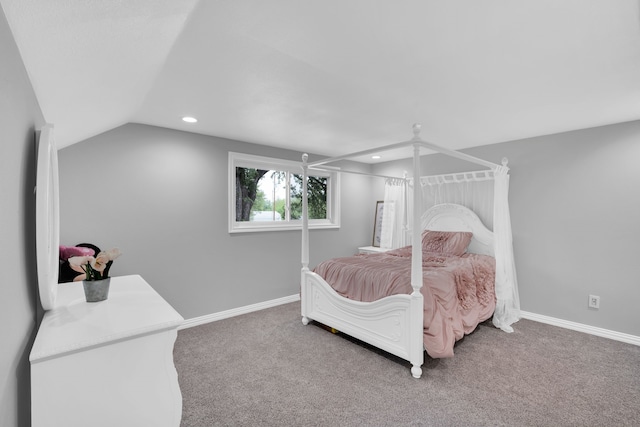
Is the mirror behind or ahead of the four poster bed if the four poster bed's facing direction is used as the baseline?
ahead

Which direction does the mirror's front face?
to the viewer's right

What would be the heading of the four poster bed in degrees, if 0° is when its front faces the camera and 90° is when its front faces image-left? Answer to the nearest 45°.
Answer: approximately 45°

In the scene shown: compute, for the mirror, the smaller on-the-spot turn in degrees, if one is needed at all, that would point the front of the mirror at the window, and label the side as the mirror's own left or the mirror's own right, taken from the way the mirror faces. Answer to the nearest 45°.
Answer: approximately 45° to the mirror's own left

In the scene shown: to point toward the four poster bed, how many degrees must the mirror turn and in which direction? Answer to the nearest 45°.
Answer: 0° — it already faces it

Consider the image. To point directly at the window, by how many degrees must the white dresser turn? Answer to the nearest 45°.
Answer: approximately 45° to its left

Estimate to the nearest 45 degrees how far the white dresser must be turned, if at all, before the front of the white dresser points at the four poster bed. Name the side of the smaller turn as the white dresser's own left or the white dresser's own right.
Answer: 0° — it already faces it

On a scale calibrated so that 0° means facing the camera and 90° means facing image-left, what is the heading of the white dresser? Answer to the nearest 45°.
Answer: approximately 270°

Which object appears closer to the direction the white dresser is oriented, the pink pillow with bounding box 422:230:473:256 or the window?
the pink pillow
